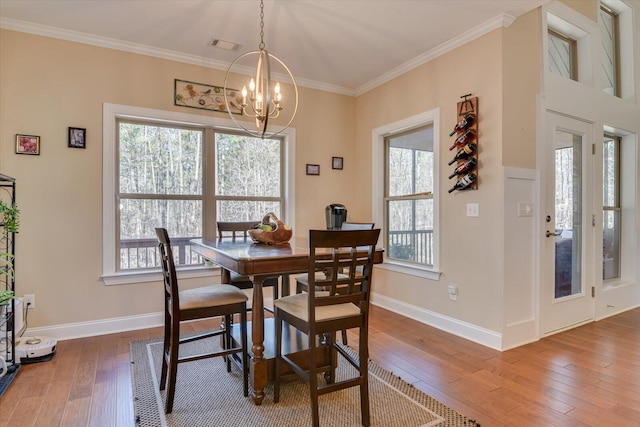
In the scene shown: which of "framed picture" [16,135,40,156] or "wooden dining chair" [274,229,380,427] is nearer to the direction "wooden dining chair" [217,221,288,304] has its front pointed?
the wooden dining chair

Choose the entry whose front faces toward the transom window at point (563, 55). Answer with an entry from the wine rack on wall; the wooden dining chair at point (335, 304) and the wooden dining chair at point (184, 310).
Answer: the wooden dining chair at point (184, 310)

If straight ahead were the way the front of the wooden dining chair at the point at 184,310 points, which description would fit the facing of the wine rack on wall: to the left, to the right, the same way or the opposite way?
the opposite way

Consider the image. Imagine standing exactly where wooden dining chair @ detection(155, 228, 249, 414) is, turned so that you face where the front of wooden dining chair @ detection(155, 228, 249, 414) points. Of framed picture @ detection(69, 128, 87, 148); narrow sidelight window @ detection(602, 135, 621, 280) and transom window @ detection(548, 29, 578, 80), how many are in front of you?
2

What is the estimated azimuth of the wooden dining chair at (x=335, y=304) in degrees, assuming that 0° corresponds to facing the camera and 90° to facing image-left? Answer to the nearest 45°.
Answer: approximately 135°

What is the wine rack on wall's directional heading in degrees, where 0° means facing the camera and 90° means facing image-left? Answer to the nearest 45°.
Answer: approximately 45°

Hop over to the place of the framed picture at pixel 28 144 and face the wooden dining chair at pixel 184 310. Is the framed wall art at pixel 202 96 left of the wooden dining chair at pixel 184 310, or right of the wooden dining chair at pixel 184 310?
left

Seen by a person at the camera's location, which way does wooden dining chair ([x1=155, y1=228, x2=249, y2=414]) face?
facing to the right of the viewer

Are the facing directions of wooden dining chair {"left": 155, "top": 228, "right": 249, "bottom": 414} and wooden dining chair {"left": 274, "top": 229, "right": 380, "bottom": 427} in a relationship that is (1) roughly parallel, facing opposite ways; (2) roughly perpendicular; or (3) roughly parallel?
roughly perpendicular

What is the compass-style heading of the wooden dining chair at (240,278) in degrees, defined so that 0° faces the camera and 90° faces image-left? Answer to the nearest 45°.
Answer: approximately 315°

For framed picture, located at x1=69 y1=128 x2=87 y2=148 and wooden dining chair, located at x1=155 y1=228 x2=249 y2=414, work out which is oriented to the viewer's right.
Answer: the wooden dining chair

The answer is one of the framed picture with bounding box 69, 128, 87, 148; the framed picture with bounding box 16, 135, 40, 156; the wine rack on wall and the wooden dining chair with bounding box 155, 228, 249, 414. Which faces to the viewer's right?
the wooden dining chair

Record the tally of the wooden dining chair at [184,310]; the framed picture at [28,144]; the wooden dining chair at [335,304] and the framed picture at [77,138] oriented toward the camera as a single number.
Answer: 2
